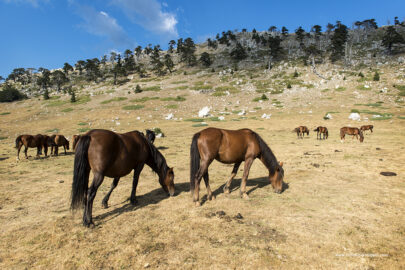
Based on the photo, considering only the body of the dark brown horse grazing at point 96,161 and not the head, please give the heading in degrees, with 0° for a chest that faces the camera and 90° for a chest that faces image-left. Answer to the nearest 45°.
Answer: approximately 225°

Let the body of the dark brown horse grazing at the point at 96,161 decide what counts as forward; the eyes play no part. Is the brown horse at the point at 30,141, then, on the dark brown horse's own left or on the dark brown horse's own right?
on the dark brown horse's own left

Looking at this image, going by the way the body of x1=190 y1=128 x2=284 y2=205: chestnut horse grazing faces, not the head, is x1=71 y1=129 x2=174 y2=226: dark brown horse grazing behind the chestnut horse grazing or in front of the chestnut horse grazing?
behind

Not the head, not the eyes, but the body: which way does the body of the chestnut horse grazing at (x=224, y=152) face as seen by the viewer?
to the viewer's right
